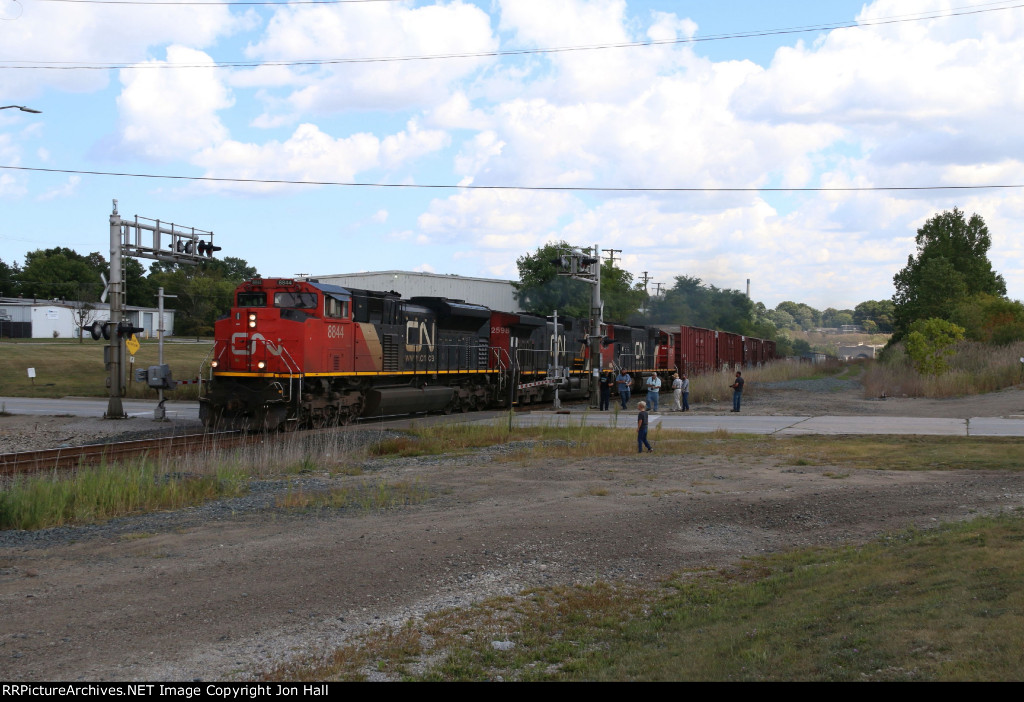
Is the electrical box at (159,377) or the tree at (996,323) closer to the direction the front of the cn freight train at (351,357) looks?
the electrical box

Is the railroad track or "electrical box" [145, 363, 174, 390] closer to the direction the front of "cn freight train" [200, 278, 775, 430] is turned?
the railroad track

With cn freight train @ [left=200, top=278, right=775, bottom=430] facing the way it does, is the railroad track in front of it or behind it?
in front

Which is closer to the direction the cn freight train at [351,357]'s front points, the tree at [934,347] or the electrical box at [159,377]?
the electrical box

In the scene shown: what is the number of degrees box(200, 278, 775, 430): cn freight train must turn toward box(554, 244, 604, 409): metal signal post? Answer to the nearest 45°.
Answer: approximately 180°

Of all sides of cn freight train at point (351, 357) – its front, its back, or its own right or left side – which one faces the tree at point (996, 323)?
back

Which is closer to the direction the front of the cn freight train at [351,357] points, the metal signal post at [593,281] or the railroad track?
the railroad track

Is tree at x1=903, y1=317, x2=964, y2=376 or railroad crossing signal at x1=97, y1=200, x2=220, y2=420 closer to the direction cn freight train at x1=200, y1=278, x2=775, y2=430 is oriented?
the railroad crossing signal

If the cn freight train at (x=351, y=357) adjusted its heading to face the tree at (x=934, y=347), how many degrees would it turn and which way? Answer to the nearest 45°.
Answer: approximately 180°

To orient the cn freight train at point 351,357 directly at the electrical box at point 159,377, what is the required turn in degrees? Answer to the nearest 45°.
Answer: approximately 45° to its right

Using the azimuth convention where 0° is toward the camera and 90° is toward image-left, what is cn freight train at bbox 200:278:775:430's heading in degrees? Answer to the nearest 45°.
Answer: approximately 45°
